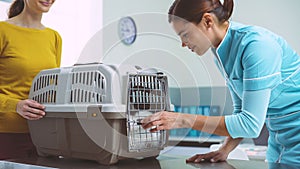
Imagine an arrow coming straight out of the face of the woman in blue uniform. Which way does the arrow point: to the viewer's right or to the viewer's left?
to the viewer's left

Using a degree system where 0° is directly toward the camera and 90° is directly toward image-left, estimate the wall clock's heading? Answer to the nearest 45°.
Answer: approximately 45°

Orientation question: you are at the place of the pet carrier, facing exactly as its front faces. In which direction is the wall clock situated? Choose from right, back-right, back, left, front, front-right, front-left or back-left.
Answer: back-left

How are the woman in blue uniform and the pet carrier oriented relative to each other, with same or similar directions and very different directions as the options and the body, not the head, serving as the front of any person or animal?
very different directions

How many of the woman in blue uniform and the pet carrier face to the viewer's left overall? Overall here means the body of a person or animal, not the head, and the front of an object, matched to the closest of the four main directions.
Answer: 1

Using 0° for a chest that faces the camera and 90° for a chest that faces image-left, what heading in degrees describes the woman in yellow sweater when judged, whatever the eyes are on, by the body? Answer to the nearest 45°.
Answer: approximately 315°

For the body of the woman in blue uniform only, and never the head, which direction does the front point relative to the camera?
to the viewer's left

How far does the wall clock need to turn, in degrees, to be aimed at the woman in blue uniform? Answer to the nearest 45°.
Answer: approximately 45° to its left
